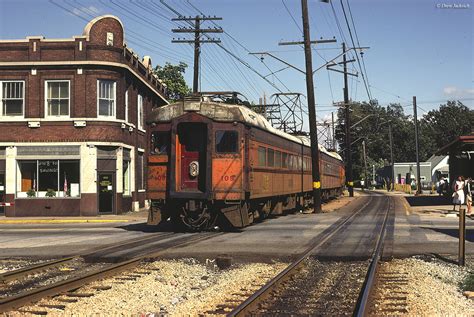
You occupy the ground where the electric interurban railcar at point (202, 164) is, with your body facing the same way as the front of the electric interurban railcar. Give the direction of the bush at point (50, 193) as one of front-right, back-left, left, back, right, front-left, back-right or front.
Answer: right

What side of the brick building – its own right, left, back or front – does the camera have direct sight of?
front

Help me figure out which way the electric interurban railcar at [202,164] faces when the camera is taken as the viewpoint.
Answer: facing the viewer and to the left of the viewer

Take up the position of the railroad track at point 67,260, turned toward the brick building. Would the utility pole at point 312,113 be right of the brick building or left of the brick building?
right

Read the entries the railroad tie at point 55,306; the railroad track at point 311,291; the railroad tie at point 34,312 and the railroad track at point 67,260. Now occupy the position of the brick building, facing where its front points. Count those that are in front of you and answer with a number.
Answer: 4

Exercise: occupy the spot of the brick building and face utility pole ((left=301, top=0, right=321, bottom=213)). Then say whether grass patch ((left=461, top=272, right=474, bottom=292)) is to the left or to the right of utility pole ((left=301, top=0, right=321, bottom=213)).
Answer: right

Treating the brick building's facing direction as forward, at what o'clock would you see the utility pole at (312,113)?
The utility pole is roughly at 10 o'clock from the brick building.

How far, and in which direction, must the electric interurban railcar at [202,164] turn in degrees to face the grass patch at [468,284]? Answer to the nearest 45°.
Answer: approximately 90° to its left

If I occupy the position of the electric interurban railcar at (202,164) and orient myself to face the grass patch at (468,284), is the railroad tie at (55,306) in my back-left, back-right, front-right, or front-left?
front-right

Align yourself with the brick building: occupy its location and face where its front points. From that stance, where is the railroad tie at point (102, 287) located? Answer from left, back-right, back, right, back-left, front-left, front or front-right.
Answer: front

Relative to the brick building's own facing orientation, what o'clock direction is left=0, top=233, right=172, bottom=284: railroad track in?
The railroad track is roughly at 12 o'clock from the brick building.

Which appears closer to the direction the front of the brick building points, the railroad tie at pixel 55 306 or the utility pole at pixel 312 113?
the railroad tie

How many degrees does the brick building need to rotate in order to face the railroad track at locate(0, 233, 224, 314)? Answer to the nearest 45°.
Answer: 0° — it already faces it

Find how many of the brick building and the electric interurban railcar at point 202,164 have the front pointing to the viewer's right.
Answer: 0

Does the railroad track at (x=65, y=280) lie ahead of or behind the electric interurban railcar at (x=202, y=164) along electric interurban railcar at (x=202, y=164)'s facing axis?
ahead
